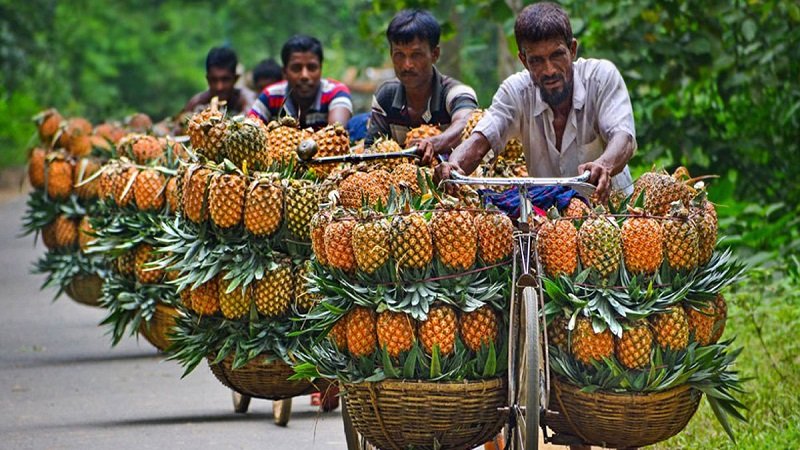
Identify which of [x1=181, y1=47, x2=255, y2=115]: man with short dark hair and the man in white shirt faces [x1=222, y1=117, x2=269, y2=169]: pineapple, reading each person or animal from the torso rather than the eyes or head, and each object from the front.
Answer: the man with short dark hair

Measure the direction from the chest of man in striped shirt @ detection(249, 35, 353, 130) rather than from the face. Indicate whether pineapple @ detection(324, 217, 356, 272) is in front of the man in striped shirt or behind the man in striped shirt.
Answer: in front

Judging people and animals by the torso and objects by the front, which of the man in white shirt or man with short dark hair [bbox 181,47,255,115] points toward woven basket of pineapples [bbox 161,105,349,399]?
the man with short dark hair

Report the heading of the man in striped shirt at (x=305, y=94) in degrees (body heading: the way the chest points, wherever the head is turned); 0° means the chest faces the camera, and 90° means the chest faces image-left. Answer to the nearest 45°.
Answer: approximately 0°

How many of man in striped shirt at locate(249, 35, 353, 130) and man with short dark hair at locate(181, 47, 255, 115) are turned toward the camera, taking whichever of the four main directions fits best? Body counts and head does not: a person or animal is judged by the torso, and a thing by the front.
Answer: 2
